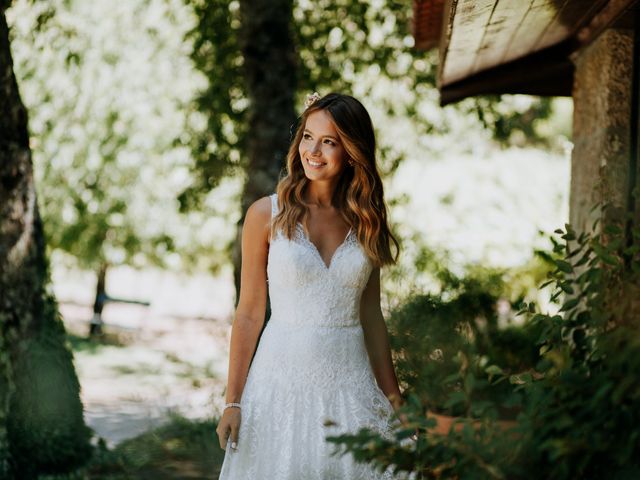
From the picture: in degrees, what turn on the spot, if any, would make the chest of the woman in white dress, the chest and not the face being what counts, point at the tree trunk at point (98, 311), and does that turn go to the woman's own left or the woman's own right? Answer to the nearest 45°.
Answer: approximately 180°

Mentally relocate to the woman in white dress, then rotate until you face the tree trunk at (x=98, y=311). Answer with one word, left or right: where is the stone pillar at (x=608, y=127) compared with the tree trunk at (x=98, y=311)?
right

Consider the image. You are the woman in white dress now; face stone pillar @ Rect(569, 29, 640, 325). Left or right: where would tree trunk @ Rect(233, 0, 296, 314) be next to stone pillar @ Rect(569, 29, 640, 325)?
left

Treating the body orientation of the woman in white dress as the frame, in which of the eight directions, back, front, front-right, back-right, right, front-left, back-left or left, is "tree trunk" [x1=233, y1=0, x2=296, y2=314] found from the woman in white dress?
back

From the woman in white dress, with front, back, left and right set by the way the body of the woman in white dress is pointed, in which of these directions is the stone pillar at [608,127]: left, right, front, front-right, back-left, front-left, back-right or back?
back-left

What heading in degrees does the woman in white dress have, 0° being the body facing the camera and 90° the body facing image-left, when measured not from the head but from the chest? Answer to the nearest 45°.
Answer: approximately 0°
